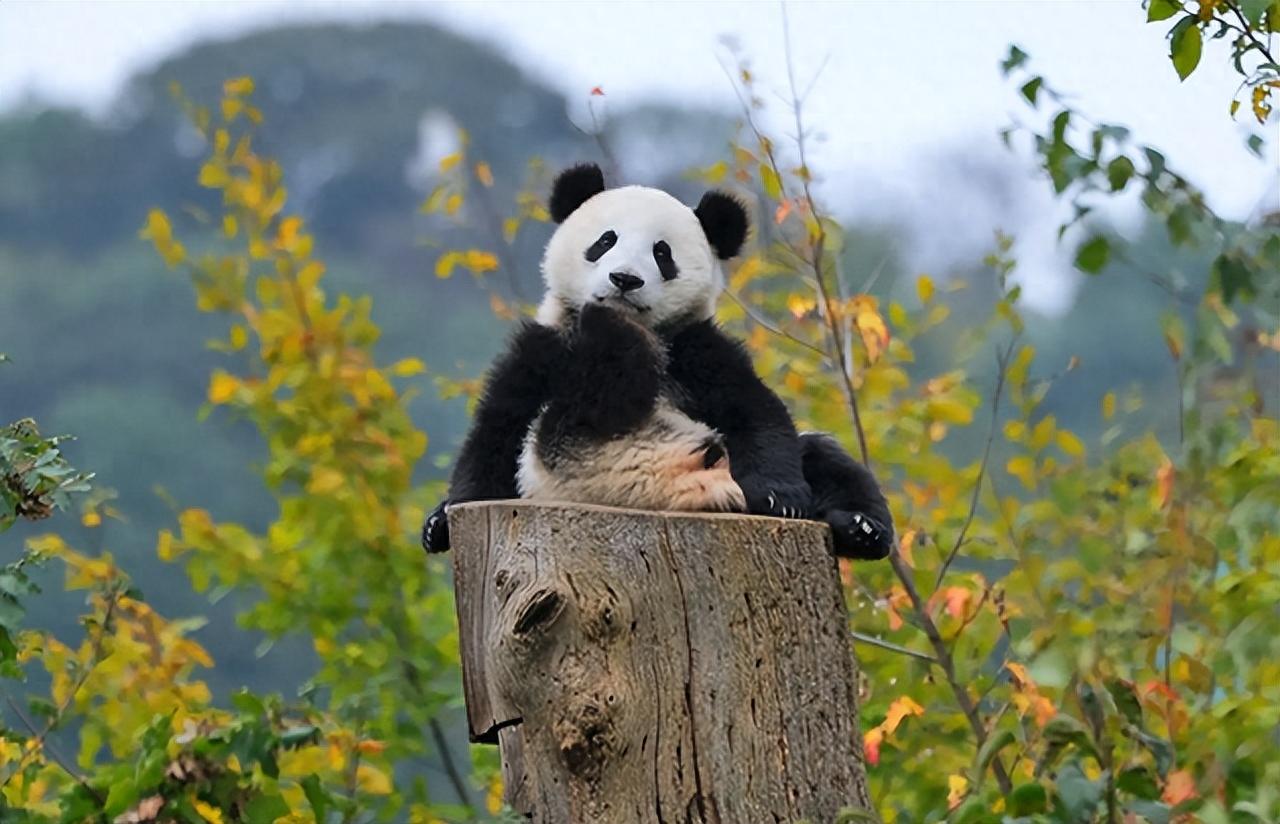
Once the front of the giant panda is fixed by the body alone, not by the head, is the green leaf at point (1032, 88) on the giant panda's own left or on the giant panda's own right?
on the giant panda's own left

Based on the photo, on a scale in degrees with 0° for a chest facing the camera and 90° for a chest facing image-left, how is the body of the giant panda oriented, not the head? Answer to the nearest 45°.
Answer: approximately 0°

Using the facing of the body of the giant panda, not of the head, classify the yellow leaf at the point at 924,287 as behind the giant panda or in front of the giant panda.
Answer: behind

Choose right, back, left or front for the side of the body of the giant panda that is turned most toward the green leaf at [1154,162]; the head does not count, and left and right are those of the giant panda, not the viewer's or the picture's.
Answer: left

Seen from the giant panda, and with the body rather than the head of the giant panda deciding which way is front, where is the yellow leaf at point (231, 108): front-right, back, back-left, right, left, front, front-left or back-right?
back-right
